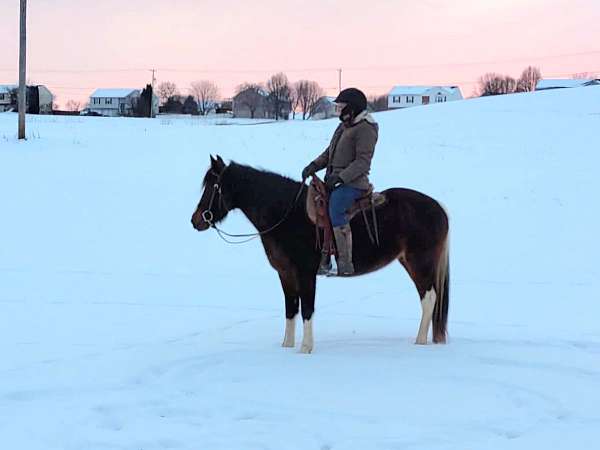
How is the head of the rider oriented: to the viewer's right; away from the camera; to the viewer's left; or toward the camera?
to the viewer's left

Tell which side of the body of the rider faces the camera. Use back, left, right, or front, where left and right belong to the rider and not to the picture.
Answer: left

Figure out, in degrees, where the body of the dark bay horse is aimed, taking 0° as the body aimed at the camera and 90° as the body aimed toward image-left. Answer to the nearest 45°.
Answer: approximately 90°

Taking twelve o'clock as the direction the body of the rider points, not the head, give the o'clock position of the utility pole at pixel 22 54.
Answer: The utility pole is roughly at 2 o'clock from the rider.
